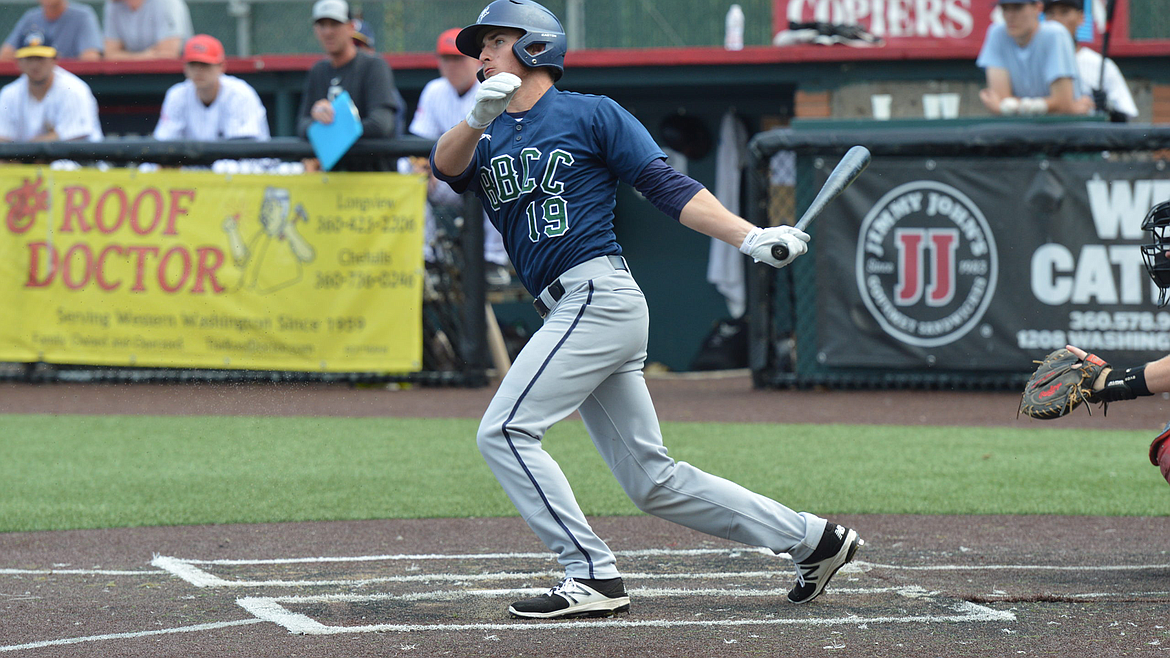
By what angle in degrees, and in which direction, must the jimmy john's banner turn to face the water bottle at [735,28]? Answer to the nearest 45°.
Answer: approximately 135° to its right

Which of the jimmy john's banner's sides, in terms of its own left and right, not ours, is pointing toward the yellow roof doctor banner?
right

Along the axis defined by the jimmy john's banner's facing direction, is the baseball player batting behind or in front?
in front

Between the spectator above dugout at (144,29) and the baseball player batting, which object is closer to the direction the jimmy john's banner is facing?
the baseball player batting

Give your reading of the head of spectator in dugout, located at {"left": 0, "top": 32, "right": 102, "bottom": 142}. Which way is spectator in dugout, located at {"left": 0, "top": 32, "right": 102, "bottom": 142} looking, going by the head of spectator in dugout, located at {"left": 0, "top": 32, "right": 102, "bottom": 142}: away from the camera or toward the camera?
toward the camera

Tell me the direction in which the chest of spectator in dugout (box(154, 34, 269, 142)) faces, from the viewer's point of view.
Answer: toward the camera

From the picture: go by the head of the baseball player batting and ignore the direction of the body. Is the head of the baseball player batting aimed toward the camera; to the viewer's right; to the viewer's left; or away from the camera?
to the viewer's left

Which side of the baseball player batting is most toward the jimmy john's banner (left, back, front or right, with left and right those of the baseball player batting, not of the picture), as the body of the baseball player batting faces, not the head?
back

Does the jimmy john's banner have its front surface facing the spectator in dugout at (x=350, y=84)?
no

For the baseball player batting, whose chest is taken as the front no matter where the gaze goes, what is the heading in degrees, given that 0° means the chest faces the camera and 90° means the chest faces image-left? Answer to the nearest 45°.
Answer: approximately 45°

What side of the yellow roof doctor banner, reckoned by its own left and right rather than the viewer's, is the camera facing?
front

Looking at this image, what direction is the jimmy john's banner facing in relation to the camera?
toward the camera

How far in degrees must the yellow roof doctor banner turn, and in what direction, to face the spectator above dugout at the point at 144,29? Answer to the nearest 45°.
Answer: approximately 180°

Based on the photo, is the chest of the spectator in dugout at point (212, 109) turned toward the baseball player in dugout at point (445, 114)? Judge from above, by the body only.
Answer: no
